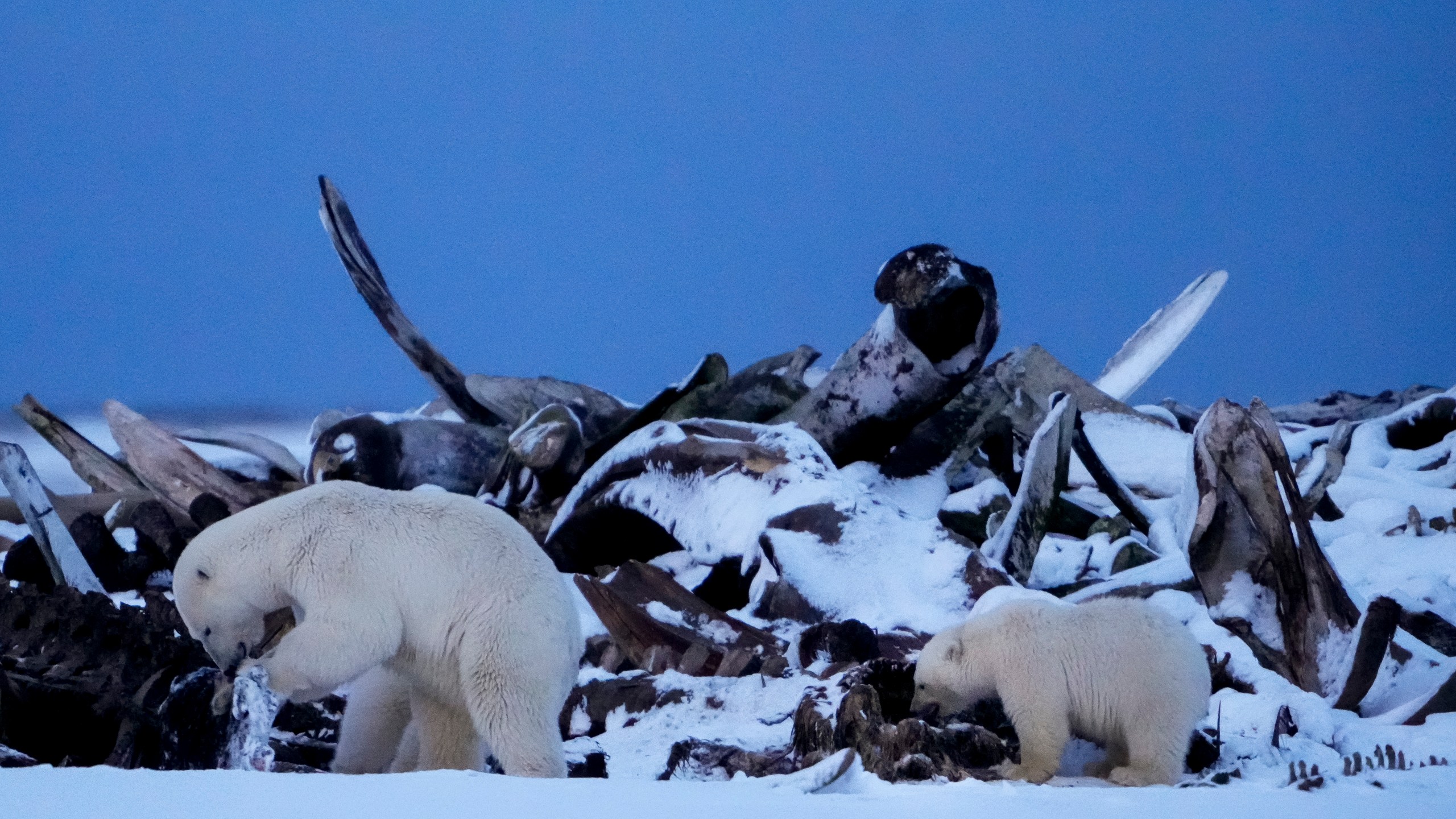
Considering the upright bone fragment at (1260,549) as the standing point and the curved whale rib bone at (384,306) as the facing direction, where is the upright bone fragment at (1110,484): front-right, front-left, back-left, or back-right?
front-right

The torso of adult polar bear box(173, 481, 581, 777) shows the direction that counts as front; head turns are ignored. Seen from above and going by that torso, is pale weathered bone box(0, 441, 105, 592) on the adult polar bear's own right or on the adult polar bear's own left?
on the adult polar bear's own right

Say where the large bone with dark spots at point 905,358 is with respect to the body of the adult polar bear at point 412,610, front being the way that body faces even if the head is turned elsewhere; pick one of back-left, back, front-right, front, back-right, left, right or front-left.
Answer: back-right

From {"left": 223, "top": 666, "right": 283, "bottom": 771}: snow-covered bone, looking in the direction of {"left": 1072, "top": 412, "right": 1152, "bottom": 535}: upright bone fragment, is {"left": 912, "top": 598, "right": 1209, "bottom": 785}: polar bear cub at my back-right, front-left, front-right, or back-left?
front-right

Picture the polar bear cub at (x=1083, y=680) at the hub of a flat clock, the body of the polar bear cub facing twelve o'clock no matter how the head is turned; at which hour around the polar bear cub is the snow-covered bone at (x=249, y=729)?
The snow-covered bone is roughly at 11 o'clock from the polar bear cub.

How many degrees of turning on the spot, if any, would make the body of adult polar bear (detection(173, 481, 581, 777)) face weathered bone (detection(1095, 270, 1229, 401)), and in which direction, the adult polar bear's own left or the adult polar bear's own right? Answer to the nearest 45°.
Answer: approximately 135° to the adult polar bear's own right

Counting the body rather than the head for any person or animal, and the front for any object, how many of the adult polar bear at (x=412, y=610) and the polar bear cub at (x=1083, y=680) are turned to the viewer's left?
2

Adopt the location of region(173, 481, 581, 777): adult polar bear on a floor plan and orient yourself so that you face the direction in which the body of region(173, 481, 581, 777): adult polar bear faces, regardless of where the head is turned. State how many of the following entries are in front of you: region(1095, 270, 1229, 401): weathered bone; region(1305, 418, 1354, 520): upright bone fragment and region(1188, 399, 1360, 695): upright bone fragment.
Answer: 0

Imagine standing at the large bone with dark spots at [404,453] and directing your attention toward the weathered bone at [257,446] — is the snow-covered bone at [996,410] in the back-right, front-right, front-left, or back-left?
back-right

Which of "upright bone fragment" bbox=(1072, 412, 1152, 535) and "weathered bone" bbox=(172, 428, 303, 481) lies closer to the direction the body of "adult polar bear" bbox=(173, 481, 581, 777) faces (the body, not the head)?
the weathered bone

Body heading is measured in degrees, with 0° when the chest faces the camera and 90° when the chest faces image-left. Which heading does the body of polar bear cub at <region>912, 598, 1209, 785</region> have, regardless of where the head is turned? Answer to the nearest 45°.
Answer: approximately 90°

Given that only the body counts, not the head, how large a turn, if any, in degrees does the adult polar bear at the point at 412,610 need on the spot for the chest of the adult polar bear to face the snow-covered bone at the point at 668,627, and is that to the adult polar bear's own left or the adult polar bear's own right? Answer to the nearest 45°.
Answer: approximately 135° to the adult polar bear's own right

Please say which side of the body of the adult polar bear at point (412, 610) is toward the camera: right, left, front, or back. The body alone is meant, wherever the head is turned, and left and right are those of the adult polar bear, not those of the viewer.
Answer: left

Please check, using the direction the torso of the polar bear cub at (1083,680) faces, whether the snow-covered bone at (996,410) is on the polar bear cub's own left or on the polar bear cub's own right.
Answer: on the polar bear cub's own right
